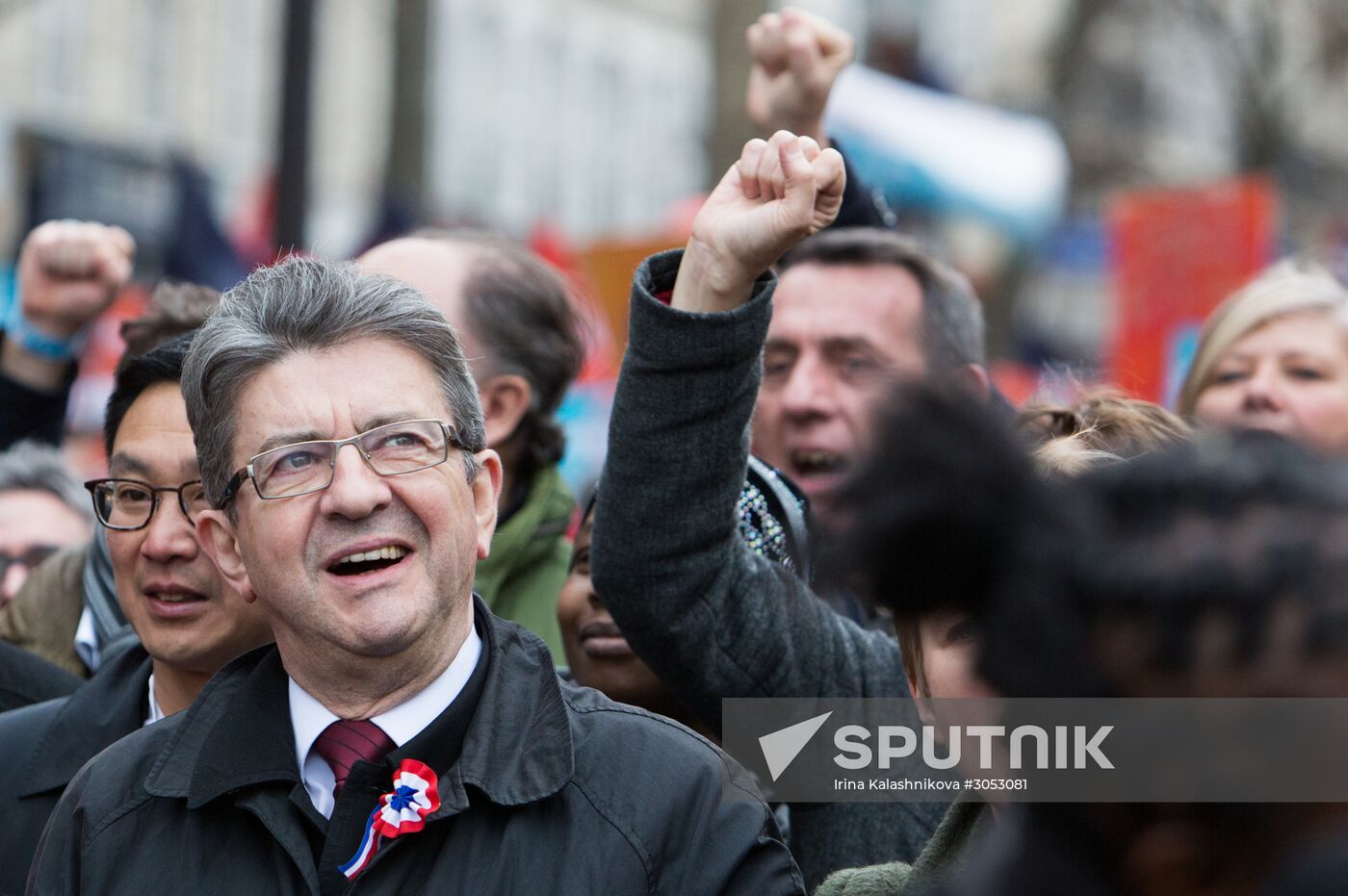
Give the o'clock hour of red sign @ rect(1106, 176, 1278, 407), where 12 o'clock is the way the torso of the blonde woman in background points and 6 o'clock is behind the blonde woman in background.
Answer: The red sign is roughly at 6 o'clock from the blonde woman in background.

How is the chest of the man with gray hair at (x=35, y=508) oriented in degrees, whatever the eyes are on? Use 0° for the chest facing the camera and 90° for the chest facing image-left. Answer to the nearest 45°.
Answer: approximately 45°

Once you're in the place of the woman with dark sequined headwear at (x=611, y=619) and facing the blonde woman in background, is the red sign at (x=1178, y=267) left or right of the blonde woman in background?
left

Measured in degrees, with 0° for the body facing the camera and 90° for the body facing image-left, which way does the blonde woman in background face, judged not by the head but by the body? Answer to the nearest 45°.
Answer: approximately 0°

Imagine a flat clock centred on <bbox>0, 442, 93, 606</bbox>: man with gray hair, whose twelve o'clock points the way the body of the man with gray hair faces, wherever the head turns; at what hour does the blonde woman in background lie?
The blonde woman in background is roughly at 8 o'clock from the man with gray hair.

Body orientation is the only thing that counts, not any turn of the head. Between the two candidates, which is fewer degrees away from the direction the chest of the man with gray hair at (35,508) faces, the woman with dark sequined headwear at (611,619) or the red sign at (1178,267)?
the woman with dark sequined headwear

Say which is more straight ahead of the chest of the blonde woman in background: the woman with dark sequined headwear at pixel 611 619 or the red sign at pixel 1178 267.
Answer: the woman with dark sequined headwear

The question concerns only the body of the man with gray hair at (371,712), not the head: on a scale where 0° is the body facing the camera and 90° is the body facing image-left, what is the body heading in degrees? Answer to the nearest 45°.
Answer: approximately 0°

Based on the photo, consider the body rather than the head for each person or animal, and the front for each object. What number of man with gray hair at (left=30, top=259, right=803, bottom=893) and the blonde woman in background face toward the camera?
2

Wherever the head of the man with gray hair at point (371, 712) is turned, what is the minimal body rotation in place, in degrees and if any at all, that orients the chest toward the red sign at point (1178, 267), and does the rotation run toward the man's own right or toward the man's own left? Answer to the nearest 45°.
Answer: approximately 135° to the man's own left

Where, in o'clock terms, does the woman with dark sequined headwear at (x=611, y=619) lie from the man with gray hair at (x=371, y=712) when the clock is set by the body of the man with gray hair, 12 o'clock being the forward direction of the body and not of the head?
The woman with dark sequined headwear is roughly at 7 o'clock from the man with gray hair.

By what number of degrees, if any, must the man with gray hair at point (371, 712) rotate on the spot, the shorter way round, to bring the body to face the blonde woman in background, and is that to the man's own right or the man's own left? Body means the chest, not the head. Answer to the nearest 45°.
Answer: approximately 135° to the man's own left
